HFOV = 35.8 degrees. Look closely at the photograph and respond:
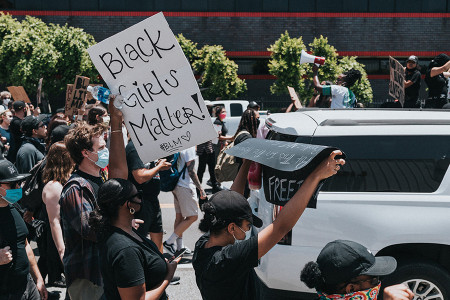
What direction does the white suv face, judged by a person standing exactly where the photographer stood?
facing to the right of the viewer

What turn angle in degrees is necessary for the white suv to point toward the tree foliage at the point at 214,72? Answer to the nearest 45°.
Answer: approximately 90° to its left

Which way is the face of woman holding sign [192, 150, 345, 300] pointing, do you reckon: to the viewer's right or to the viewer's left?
to the viewer's right
